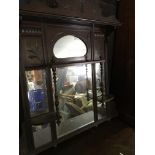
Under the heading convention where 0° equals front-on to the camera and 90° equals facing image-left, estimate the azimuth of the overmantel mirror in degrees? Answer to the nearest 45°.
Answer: approximately 315°
